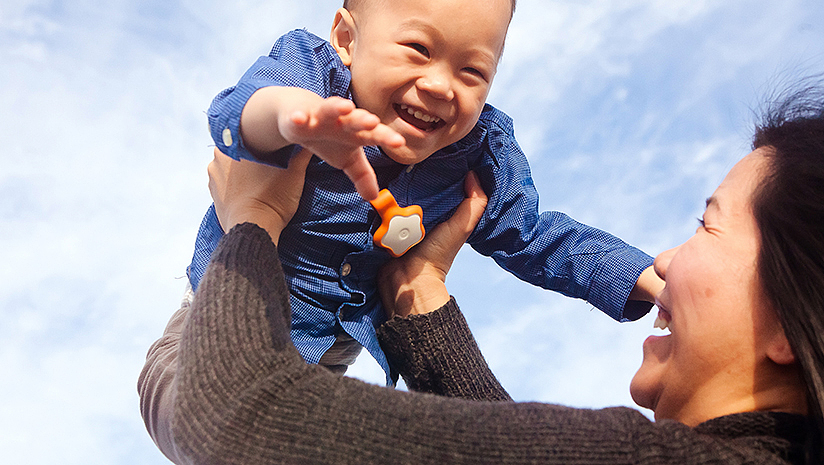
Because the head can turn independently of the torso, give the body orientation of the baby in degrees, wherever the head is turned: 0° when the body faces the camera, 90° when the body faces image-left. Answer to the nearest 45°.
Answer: approximately 315°

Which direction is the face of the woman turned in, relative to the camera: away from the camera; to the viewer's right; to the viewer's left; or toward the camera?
to the viewer's left

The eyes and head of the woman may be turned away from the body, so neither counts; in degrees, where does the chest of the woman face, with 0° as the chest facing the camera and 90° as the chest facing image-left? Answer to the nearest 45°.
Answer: approximately 90°
